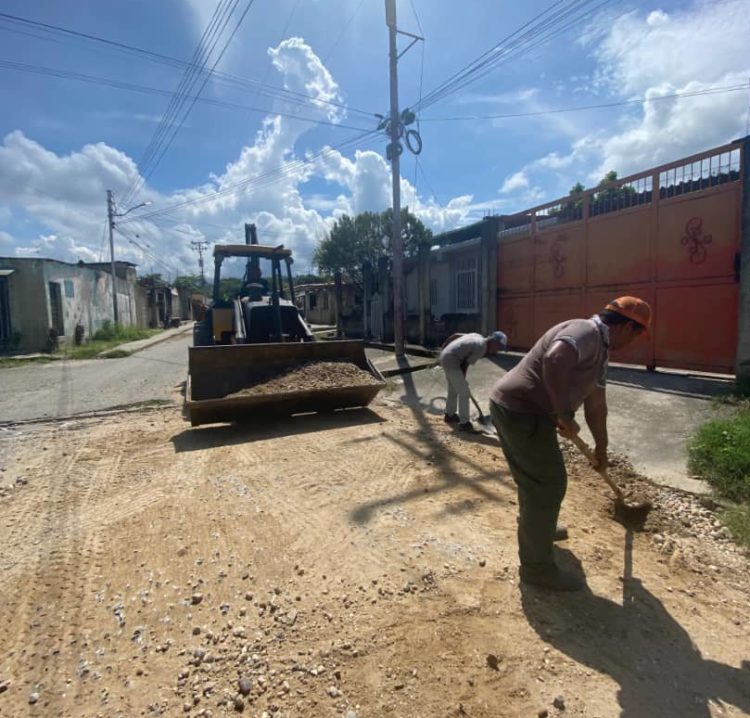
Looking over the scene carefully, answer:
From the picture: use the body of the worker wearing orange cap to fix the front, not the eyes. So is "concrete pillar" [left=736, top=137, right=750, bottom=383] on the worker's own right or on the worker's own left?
on the worker's own left

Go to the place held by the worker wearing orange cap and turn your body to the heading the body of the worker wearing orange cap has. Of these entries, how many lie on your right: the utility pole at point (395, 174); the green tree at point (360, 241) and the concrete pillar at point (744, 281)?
0

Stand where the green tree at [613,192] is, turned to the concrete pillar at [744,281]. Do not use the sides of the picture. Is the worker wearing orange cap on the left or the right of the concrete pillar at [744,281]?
right

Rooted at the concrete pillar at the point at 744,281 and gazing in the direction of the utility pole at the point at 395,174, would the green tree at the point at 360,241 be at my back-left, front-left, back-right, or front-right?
front-right

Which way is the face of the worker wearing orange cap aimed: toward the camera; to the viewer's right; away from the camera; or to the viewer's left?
to the viewer's right

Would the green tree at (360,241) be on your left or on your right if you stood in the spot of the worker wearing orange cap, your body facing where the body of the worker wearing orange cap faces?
on your left

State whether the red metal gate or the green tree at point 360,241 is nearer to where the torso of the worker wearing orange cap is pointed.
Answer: the red metal gate

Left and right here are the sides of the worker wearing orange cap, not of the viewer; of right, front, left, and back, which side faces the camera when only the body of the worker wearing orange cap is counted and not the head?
right

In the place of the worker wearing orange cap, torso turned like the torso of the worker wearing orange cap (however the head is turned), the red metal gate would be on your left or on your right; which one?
on your left

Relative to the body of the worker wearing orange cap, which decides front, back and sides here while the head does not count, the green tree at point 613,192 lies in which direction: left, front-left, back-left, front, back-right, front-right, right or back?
left

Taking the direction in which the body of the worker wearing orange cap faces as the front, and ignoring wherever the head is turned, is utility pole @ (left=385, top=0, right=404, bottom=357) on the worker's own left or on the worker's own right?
on the worker's own left

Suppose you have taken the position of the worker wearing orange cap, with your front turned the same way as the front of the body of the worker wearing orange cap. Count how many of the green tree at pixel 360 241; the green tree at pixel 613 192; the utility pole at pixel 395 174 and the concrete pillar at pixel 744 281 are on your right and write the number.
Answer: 0
